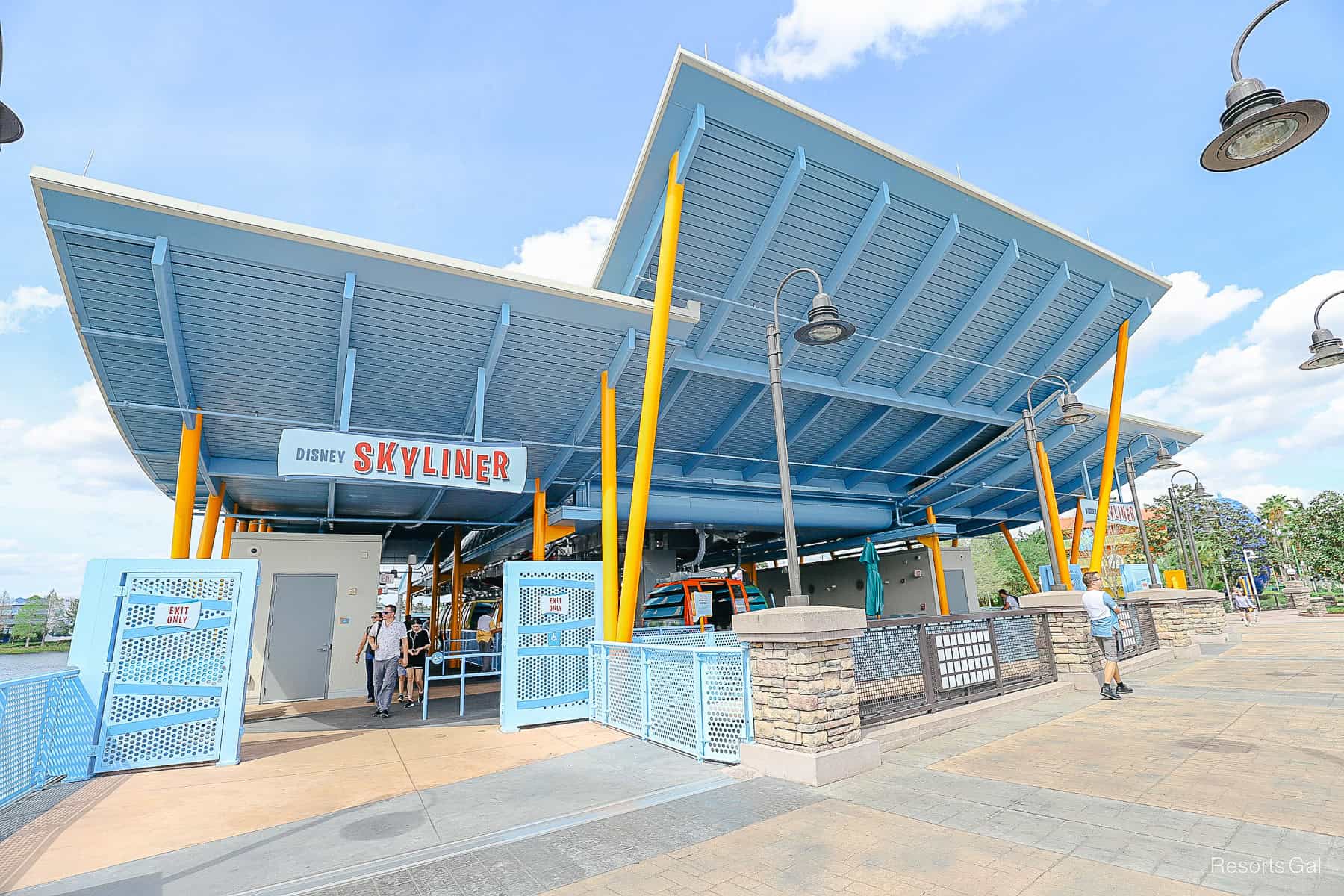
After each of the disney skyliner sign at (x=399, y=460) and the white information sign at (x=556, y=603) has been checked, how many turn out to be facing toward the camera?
2

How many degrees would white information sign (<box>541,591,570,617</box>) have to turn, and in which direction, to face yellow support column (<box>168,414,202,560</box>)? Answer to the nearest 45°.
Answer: approximately 90° to its right

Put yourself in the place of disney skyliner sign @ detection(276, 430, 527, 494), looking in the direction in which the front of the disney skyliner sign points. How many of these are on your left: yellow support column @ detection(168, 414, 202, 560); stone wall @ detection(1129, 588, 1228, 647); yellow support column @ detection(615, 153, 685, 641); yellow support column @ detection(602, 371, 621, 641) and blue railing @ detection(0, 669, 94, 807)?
3

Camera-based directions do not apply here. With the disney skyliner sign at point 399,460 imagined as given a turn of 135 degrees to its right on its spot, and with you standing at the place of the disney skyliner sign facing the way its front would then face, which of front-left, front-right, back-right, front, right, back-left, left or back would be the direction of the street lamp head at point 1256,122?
back

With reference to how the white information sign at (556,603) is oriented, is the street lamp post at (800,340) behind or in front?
in front

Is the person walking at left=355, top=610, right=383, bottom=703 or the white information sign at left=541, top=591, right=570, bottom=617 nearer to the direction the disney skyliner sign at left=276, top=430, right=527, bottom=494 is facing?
the white information sign

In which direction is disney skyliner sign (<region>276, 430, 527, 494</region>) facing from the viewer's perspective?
toward the camera

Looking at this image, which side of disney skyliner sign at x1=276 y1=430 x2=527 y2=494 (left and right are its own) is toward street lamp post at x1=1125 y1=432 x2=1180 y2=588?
left

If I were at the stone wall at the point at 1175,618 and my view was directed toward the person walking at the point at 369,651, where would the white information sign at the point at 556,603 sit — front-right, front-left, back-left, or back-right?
front-left

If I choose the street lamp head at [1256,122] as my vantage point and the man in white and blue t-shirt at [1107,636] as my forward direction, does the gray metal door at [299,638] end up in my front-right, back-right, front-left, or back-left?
front-left

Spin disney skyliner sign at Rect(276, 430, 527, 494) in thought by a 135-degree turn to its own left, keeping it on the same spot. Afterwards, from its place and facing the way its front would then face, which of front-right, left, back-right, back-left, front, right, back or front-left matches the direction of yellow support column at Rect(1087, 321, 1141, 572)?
front-right

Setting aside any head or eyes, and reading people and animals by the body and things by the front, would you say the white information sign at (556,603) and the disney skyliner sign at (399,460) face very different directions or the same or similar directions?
same or similar directions

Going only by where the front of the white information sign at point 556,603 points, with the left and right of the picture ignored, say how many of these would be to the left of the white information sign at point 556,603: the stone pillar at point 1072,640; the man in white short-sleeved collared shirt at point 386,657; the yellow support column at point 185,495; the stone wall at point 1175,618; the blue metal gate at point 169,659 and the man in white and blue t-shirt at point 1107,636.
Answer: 3

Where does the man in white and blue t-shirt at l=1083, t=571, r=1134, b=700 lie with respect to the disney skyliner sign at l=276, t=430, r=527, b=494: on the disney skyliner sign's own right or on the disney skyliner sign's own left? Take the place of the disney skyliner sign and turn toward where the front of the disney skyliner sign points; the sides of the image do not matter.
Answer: on the disney skyliner sign's own left

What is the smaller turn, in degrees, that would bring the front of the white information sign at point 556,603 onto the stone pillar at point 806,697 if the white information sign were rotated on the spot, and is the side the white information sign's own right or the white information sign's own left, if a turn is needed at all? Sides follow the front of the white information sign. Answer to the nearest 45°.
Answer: approximately 45° to the white information sign's own left
